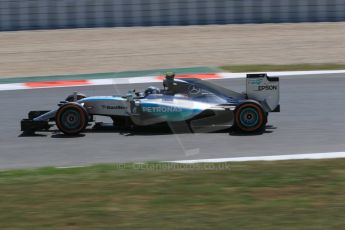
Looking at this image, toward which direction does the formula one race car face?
to the viewer's left
